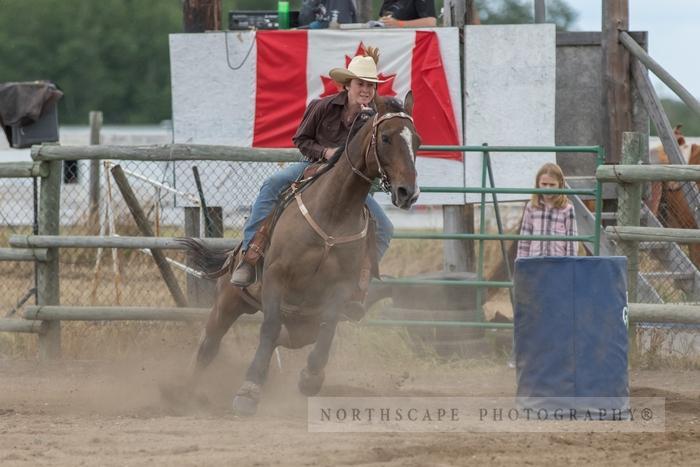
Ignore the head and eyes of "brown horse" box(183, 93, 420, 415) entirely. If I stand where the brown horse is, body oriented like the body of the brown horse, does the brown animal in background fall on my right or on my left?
on my left

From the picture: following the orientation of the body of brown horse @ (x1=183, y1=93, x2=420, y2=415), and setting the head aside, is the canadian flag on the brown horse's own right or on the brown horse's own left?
on the brown horse's own left

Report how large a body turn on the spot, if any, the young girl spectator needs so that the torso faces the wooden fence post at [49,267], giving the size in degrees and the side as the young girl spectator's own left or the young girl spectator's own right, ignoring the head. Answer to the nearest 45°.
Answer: approximately 90° to the young girl spectator's own right

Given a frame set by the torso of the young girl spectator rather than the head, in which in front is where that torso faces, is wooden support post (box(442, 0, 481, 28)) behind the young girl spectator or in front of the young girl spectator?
behind

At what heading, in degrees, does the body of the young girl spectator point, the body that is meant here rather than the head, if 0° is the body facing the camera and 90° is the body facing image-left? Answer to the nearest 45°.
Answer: approximately 0°

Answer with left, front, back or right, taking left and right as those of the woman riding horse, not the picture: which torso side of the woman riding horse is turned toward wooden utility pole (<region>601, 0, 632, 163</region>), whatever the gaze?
left

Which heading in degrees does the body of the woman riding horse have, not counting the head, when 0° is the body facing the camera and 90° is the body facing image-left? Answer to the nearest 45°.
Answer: approximately 315°

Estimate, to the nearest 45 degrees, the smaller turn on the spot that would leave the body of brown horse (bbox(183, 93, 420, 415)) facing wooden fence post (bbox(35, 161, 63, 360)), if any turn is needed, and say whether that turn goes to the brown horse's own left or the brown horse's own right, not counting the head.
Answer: approximately 180°

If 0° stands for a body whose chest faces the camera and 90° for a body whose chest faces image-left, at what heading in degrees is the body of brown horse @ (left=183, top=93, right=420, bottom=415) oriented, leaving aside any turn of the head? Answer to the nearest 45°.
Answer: approximately 315°
